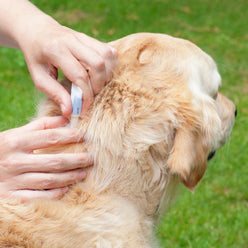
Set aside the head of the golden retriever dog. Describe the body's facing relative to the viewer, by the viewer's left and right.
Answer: facing to the right of the viewer
